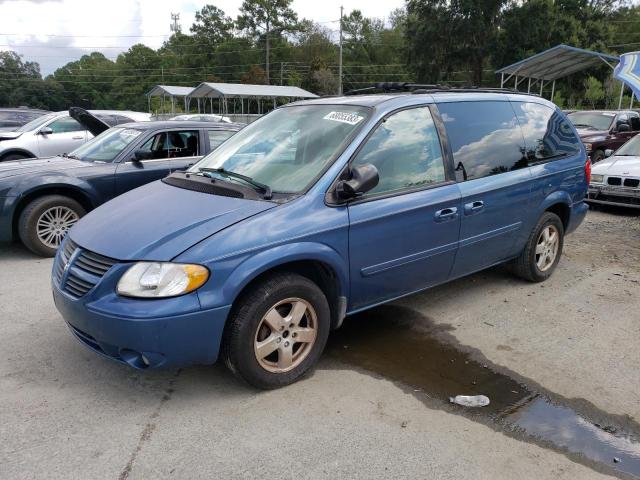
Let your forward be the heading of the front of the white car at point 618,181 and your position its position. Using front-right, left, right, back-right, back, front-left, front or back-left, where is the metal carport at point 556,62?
back-right

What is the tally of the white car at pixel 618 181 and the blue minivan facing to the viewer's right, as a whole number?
0

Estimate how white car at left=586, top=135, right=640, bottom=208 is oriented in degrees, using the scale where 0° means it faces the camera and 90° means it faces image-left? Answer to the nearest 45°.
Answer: approximately 45°

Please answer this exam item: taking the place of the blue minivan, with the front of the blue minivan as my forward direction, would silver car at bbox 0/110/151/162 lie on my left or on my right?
on my right

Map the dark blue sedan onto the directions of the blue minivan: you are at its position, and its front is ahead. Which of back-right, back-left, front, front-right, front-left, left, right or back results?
right

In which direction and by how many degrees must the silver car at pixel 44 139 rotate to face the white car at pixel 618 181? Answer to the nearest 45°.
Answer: approximately 135° to its left

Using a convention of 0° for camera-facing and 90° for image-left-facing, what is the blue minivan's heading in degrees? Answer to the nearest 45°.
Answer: approximately 45°

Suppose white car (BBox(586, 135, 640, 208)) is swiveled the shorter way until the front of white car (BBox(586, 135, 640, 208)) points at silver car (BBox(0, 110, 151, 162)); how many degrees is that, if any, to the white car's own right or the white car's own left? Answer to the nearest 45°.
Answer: approximately 45° to the white car's own right

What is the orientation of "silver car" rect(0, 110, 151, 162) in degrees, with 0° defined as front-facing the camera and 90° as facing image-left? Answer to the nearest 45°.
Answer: approximately 90°

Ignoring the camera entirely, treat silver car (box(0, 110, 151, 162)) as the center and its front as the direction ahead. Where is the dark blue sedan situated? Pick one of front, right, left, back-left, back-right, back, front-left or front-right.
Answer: left

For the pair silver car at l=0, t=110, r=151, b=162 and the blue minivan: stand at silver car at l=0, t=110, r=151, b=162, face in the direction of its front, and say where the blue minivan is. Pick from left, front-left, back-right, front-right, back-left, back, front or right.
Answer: left
